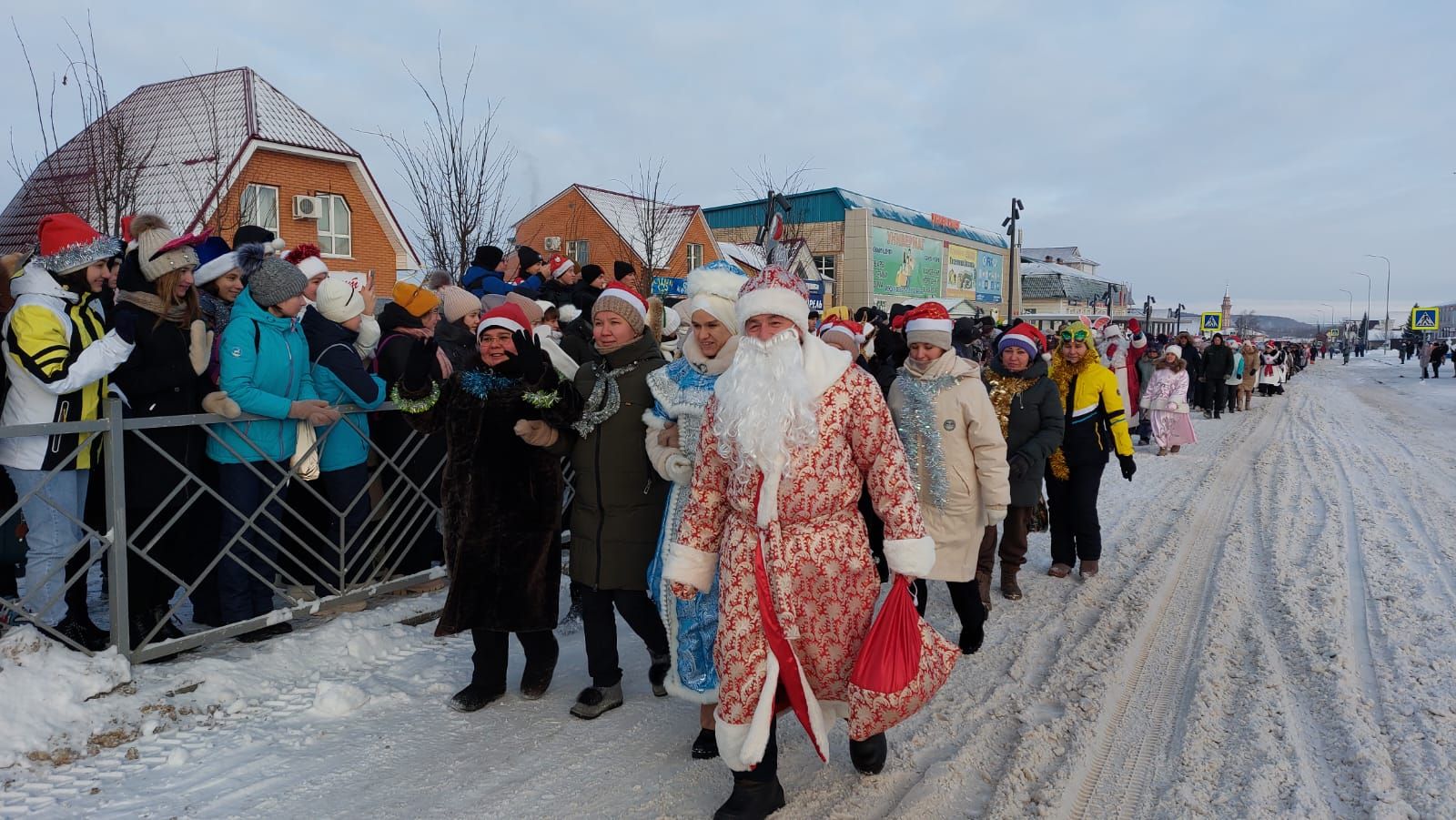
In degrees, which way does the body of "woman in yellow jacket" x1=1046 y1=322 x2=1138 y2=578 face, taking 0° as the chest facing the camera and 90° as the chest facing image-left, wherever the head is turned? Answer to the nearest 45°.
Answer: approximately 0°

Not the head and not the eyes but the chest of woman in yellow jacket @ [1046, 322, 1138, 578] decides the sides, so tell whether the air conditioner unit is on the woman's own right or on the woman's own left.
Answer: on the woman's own right

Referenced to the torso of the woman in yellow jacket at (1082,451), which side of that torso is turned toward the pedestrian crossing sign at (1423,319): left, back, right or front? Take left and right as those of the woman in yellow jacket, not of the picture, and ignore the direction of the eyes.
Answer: back

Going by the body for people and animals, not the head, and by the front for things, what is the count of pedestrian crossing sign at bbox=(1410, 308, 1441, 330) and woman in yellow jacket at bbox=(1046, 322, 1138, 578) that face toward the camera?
2

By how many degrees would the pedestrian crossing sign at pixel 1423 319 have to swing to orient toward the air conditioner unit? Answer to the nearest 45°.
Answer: approximately 45° to its right

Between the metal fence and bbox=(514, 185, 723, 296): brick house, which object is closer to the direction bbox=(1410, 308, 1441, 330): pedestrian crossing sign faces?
the metal fence

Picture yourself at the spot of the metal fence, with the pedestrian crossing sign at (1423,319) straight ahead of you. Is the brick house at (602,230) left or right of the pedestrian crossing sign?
left
